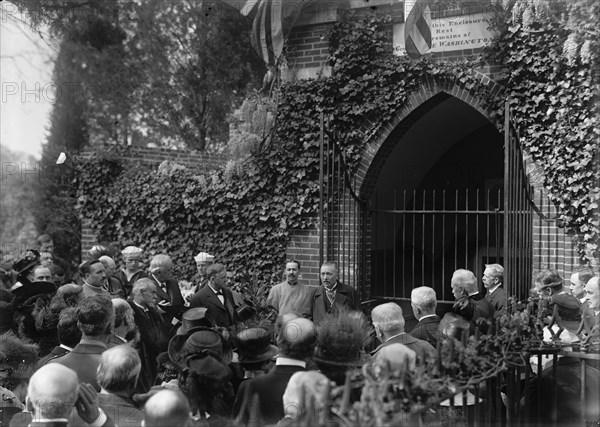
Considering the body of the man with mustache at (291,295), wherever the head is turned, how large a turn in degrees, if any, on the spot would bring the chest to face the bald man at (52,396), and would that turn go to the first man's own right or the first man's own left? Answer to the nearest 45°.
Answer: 0° — they already face them

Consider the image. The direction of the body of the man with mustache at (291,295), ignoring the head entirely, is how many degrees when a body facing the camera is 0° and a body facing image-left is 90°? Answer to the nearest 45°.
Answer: approximately 0°

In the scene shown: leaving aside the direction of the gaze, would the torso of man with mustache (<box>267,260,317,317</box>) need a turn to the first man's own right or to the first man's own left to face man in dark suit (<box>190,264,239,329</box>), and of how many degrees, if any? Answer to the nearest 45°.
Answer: approximately 45° to the first man's own right

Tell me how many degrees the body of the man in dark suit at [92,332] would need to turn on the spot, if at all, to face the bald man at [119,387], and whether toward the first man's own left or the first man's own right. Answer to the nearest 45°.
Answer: approximately 135° to the first man's own right

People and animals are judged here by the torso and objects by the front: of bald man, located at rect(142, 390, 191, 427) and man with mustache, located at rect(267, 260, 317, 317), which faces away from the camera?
the bald man

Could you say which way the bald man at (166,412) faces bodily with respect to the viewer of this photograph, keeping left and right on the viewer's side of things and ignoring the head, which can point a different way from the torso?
facing away from the viewer

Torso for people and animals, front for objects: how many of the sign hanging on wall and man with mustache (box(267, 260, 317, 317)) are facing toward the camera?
2

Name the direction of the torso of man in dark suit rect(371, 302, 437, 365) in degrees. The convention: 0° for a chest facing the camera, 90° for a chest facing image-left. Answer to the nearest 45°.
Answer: approximately 135°

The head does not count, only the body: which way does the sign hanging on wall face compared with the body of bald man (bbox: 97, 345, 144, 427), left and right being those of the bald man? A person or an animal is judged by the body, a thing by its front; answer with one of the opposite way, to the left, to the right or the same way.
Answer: the opposite way

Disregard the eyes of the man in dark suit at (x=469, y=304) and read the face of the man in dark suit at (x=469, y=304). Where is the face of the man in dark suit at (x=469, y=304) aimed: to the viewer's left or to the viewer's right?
to the viewer's left

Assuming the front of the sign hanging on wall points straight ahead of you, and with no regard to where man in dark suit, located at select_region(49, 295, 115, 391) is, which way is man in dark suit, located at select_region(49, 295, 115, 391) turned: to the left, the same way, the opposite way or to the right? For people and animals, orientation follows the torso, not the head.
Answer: the opposite way

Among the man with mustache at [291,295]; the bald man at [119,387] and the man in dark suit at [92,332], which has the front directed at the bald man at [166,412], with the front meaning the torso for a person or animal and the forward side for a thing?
the man with mustache
